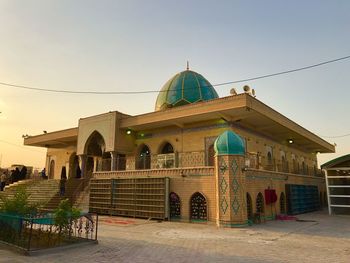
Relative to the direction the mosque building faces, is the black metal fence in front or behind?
in front

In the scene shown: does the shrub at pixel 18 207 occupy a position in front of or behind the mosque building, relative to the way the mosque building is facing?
in front

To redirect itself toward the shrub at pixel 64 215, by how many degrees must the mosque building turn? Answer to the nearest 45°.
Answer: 0° — it already faces it

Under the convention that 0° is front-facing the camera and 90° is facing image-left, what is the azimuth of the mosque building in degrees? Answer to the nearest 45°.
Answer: approximately 45°
